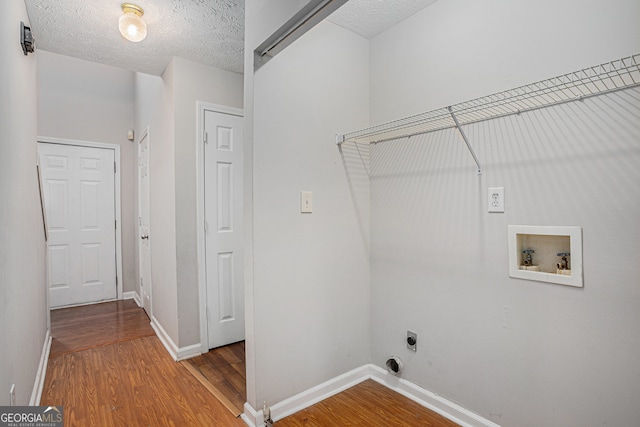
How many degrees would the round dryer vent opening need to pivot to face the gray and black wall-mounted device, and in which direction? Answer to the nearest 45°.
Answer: approximately 45° to its right

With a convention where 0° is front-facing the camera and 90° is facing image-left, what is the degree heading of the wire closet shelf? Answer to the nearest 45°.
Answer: approximately 45°

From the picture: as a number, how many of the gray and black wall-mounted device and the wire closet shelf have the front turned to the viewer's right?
1

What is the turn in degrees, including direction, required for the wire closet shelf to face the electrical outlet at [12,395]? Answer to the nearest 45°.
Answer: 0° — it already faces it

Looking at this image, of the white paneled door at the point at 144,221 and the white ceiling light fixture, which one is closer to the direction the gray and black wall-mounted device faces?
the white ceiling light fixture

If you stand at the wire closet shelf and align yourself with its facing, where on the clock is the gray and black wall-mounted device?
The gray and black wall-mounted device is roughly at 1 o'clock from the wire closet shelf.

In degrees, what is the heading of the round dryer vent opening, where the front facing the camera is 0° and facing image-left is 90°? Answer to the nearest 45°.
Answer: approximately 45°

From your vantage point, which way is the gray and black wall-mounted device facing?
to the viewer's right
